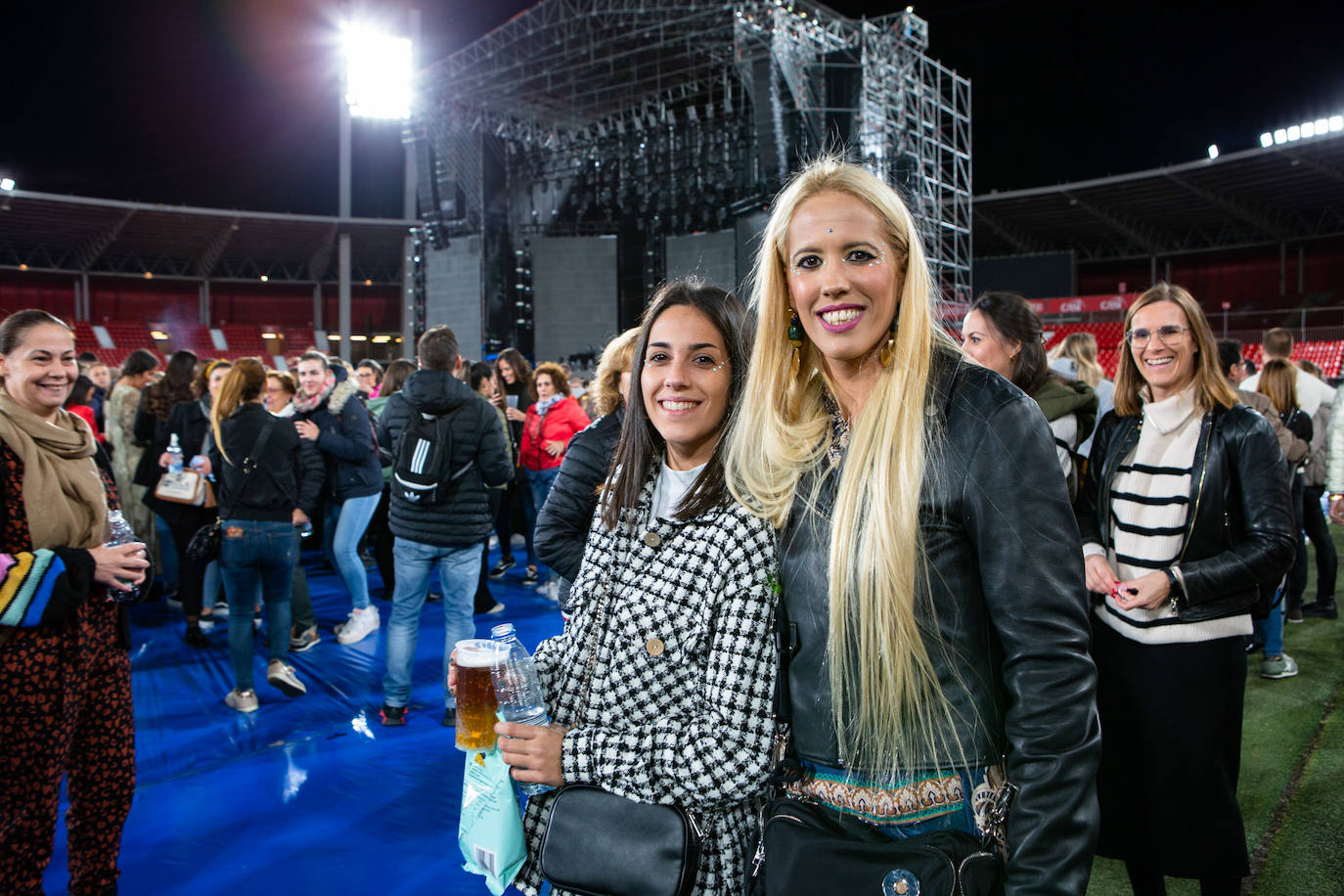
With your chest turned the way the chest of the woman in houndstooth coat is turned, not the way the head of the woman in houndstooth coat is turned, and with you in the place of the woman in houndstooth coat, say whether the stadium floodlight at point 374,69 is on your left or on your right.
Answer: on your right

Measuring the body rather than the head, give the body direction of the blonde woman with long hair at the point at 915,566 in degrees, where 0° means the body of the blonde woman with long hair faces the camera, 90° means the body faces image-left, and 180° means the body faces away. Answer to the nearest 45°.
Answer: approximately 45°

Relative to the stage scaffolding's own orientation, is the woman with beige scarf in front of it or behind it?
in front

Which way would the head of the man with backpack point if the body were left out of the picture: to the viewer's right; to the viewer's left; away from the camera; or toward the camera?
away from the camera

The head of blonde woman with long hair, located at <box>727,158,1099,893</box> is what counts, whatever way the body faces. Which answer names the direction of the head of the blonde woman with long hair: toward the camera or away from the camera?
toward the camera

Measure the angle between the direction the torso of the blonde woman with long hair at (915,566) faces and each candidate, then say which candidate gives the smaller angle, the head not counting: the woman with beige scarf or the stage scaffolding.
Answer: the woman with beige scarf

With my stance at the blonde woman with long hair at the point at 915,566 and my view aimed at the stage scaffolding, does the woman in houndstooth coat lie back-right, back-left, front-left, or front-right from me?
front-left

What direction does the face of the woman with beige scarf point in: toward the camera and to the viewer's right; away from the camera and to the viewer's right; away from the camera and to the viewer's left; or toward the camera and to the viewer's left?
toward the camera and to the viewer's right

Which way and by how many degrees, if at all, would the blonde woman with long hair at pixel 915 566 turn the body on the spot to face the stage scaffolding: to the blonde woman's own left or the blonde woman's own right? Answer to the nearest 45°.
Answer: approximately 135° to the blonde woman's own right

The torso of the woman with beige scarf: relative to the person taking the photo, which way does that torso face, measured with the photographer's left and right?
facing the viewer and to the right of the viewer

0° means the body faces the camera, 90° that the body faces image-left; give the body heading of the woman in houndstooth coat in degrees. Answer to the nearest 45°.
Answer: approximately 45°

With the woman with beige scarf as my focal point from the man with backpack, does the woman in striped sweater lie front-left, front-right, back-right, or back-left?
front-left
